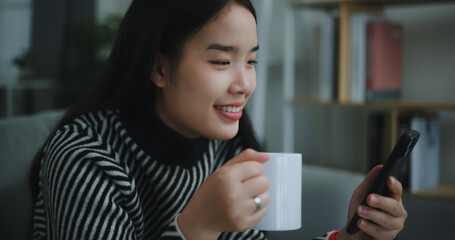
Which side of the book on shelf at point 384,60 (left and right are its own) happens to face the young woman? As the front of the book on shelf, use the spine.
front

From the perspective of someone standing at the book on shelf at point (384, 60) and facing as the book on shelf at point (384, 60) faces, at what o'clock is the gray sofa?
The gray sofa is roughly at 1 o'clock from the book on shelf.

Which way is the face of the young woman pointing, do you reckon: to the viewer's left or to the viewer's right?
to the viewer's right

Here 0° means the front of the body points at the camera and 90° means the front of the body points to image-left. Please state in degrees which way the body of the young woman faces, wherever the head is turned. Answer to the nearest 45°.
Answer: approximately 315°

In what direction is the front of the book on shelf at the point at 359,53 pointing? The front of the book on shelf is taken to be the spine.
toward the camera

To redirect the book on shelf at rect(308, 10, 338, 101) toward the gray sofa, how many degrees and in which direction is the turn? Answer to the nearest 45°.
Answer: approximately 45° to its right

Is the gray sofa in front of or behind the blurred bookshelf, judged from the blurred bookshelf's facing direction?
in front

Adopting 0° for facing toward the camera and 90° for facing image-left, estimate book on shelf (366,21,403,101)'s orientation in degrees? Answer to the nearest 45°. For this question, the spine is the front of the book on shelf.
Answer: approximately 0°

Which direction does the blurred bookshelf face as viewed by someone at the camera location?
facing the viewer
